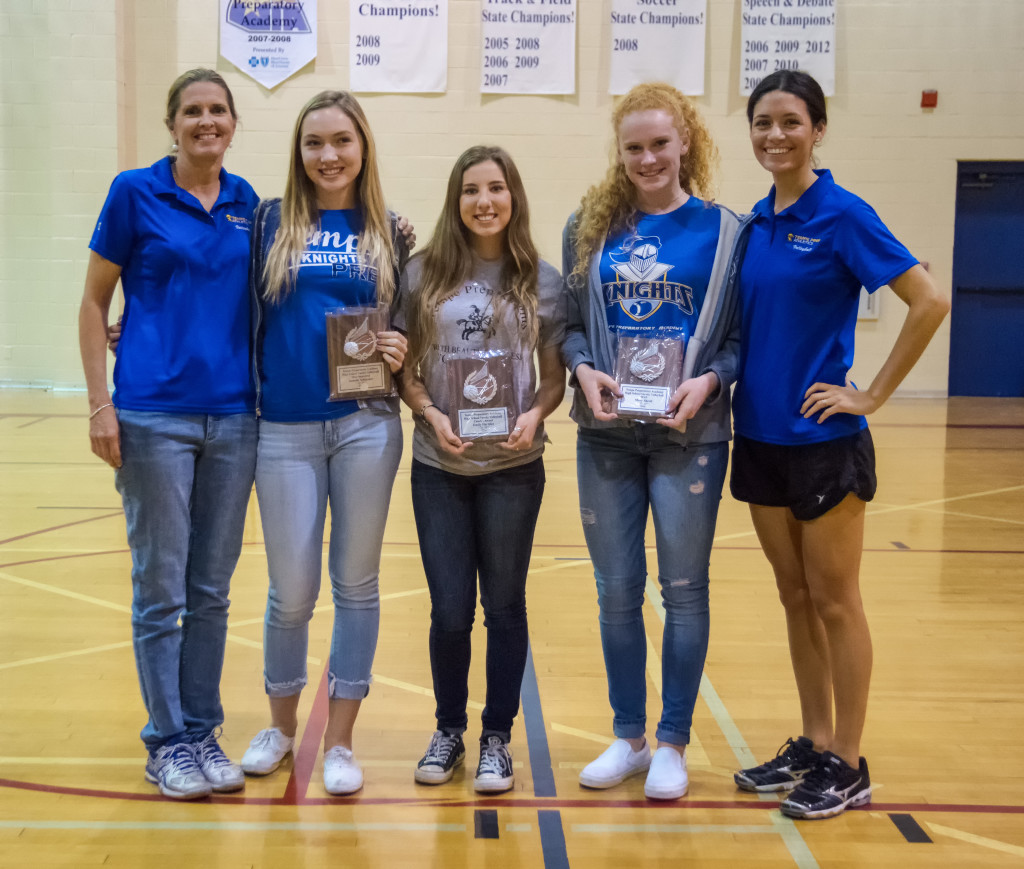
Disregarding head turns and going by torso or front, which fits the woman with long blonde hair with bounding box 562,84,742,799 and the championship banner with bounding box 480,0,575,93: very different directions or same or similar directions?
same or similar directions

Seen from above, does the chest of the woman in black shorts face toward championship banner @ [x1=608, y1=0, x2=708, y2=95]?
no

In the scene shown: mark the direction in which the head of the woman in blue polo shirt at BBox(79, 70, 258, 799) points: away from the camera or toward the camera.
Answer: toward the camera

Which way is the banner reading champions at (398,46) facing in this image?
toward the camera

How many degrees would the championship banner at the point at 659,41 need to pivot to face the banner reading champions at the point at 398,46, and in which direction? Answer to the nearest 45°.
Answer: approximately 90° to its right

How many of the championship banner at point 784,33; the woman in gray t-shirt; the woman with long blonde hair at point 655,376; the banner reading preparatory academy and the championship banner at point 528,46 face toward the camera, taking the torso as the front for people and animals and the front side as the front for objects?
5

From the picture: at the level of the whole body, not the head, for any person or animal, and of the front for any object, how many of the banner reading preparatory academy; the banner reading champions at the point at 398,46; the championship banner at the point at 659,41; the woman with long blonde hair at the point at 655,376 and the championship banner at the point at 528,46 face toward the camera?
5

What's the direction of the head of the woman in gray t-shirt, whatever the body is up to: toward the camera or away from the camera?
toward the camera

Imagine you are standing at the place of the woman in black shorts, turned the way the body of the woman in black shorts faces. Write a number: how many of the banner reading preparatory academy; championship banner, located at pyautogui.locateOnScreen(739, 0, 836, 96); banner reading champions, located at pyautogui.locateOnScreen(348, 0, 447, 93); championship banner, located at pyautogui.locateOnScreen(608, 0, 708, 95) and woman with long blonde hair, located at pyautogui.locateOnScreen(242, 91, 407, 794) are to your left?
0

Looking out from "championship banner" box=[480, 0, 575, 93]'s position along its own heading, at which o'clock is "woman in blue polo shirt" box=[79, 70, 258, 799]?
The woman in blue polo shirt is roughly at 12 o'clock from the championship banner.

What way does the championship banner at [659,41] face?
toward the camera

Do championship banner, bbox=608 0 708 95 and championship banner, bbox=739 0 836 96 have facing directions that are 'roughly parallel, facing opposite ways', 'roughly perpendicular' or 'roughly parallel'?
roughly parallel

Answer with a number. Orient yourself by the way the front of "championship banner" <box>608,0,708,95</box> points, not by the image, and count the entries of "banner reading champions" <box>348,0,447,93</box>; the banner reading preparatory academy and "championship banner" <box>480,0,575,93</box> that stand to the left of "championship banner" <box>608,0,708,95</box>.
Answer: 0

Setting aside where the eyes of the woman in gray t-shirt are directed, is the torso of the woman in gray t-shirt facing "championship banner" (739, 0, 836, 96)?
no

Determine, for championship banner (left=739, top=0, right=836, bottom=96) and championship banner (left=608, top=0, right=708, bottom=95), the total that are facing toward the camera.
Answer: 2

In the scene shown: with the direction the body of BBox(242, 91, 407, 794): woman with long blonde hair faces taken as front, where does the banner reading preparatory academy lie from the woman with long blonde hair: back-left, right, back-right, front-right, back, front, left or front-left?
back

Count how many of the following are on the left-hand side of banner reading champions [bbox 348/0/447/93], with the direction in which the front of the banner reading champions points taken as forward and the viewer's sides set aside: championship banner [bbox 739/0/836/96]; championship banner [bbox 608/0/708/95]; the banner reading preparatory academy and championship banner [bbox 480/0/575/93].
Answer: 3

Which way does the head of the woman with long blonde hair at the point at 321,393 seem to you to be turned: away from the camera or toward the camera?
toward the camera

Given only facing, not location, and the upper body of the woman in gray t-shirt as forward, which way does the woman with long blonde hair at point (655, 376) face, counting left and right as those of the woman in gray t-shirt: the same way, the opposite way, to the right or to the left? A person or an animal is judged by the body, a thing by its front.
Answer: the same way
